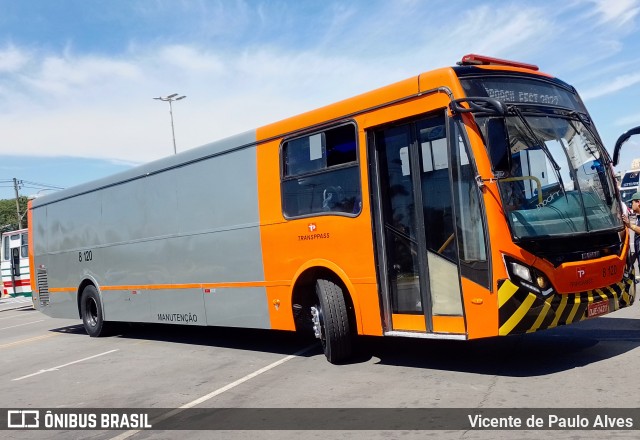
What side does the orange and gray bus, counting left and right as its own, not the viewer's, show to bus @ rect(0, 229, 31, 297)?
back

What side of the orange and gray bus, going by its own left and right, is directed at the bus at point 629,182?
left

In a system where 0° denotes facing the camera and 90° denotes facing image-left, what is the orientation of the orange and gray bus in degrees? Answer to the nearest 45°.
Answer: approximately 315°

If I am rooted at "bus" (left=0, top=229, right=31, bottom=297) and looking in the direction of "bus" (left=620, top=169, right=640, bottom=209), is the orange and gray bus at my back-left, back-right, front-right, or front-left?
front-right

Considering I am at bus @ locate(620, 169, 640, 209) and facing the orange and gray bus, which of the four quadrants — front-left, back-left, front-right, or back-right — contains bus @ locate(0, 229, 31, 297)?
front-right
